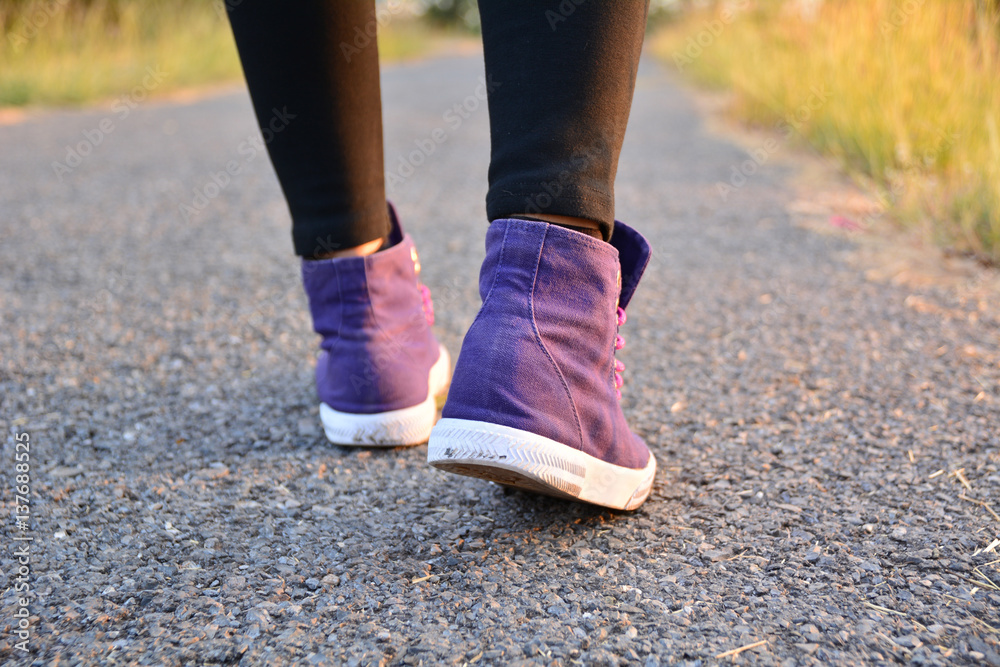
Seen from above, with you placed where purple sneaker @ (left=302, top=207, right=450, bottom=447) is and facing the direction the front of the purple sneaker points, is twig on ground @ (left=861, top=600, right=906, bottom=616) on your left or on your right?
on your right

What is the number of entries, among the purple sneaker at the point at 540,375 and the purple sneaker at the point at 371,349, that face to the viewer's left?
0

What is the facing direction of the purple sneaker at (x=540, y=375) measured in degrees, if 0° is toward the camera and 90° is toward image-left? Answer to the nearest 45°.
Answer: approximately 225°
